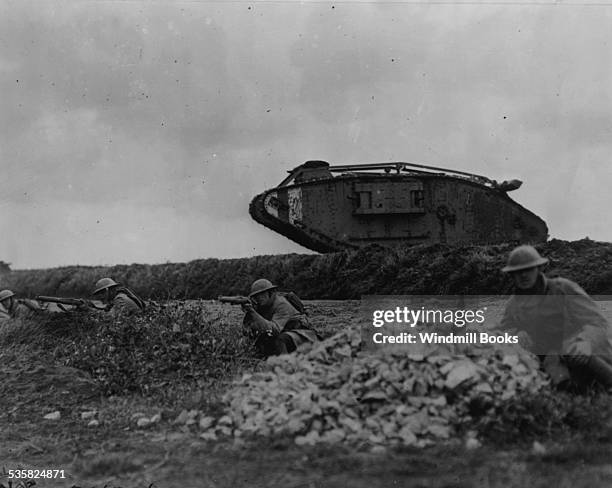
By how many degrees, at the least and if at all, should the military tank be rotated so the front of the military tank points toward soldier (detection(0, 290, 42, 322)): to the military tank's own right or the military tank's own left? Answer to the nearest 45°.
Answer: approximately 45° to the military tank's own left

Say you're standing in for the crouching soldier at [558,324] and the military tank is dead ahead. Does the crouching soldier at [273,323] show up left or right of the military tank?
left

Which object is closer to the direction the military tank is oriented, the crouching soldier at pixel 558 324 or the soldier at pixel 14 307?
the soldier

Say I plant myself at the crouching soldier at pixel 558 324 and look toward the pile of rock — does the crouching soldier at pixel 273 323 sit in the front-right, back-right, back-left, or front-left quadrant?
front-right

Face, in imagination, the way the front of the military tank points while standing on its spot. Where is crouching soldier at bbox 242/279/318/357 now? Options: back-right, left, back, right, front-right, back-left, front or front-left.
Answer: left

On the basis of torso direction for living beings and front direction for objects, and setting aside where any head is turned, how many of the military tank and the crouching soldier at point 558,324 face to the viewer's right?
0

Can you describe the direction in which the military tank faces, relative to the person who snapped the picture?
facing to the left of the viewer

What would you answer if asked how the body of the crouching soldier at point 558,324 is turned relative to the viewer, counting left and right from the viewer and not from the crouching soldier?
facing the viewer and to the left of the viewer
